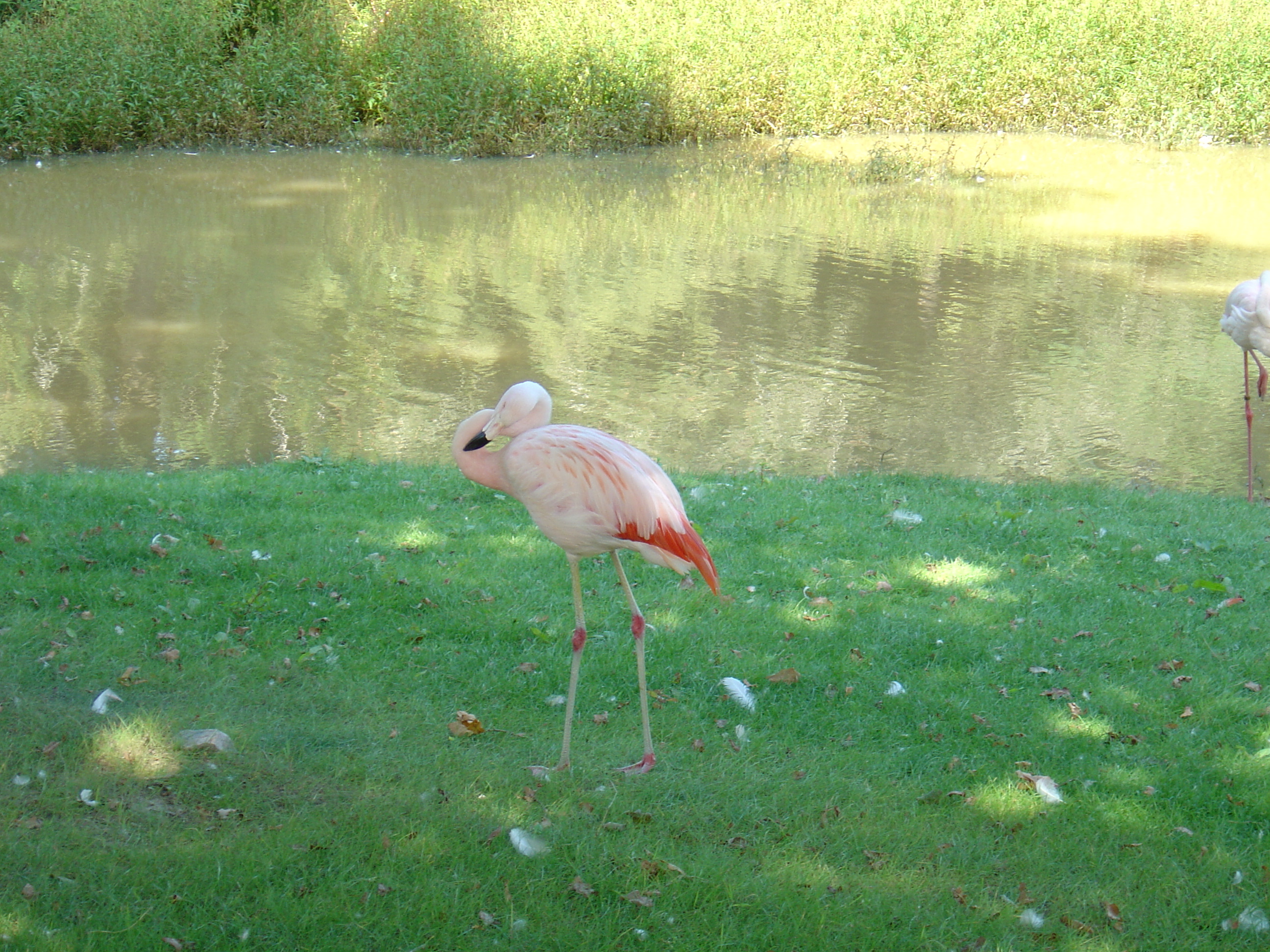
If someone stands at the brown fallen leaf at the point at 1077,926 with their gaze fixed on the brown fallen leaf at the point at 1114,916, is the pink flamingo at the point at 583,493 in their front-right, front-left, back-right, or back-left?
back-left

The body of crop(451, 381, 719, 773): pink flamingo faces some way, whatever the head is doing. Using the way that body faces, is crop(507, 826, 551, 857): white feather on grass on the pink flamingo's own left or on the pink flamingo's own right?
on the pink flamingo's own left

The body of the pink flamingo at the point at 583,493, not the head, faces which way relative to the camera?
to the viewer's left

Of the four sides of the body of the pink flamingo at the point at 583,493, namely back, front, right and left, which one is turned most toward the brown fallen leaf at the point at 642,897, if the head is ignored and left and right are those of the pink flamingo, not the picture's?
left

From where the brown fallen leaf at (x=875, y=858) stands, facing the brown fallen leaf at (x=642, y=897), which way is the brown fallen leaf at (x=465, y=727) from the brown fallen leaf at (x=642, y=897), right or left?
right

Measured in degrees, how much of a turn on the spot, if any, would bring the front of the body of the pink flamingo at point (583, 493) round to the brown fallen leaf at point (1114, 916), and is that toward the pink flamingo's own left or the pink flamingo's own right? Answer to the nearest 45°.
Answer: approximately 135° to the pink flamingo's own left

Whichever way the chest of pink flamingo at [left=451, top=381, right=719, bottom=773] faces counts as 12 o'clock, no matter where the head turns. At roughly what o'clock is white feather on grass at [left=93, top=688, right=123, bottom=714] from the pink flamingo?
The white feather on grass is roughly at 12 o'clock from the pink flamingo.

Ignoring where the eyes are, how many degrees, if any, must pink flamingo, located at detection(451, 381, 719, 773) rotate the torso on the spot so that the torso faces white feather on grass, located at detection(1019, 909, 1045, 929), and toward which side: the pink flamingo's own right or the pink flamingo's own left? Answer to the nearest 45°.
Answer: approximately 135° to the pink flamingo's own left

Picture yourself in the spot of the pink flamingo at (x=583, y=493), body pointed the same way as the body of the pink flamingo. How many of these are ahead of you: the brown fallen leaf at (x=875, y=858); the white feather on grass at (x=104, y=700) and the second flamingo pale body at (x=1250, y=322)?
1

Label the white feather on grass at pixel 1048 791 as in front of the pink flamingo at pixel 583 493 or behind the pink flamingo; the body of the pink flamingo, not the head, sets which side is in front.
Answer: behind

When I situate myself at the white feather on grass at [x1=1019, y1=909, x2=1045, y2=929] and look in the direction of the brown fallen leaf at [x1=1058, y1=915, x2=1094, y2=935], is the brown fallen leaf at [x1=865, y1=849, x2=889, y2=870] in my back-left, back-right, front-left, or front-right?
back-left
